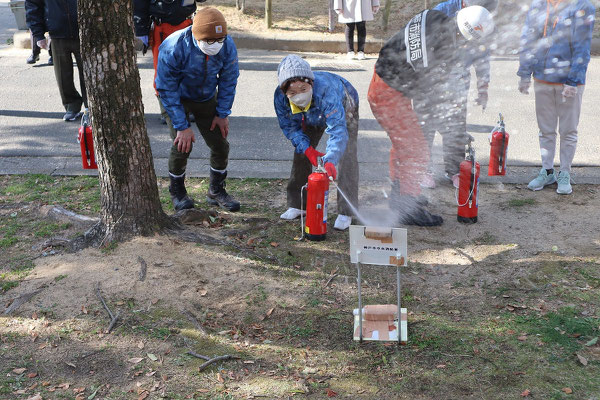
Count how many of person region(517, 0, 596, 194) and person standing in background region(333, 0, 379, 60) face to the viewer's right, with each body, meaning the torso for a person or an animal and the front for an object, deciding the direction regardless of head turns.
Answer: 0

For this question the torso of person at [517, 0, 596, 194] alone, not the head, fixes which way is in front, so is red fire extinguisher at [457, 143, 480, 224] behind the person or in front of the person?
in front

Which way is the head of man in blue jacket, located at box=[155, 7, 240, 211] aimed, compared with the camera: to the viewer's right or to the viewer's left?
to the viewer's right

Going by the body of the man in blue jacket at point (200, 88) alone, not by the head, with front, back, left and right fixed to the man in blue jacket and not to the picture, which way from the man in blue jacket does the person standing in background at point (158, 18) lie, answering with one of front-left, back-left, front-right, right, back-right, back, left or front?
back-left

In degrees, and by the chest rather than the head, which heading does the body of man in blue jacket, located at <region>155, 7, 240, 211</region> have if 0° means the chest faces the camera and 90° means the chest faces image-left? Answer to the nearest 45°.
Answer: approximately 315°

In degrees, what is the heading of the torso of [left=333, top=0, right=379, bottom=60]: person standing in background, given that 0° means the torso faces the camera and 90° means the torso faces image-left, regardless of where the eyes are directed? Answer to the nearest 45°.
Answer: approximately 0°
